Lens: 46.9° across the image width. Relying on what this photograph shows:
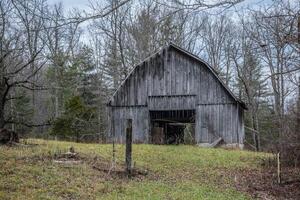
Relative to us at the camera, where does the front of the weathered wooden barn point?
facing the viewer

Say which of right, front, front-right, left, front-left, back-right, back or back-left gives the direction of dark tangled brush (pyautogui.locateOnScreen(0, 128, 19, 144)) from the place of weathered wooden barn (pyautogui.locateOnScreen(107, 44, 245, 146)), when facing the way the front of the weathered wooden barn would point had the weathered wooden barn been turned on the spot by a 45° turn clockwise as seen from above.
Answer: front
